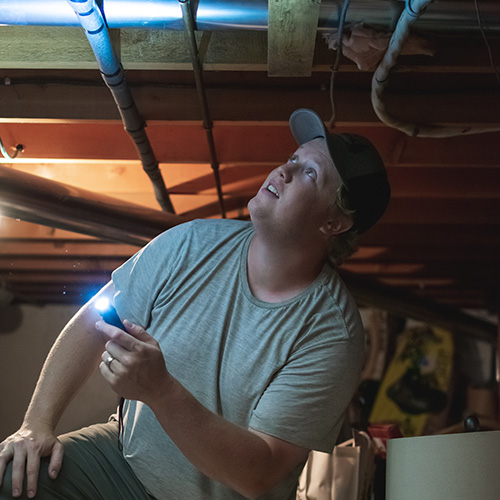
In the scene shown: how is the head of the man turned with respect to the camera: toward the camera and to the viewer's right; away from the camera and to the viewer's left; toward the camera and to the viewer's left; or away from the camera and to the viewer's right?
toward the camera and to the viewer's left

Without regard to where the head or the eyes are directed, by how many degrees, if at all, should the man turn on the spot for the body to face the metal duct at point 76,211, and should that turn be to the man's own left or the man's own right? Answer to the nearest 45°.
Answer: approximately 90° to the man's own right

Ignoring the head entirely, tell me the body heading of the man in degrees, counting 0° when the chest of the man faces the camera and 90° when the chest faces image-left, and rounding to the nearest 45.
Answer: approximately 45°
